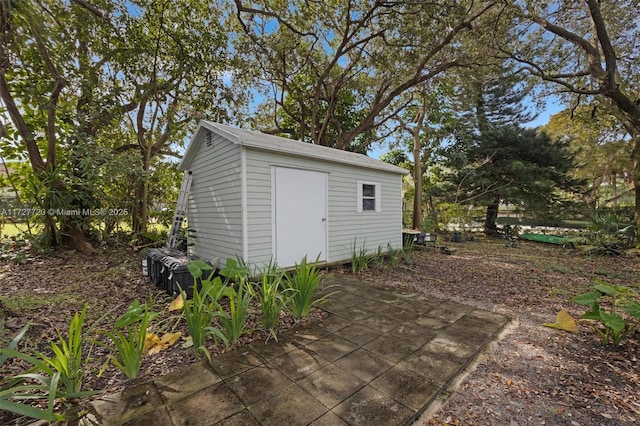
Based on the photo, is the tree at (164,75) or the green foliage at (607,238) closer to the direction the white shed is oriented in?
the green foliage

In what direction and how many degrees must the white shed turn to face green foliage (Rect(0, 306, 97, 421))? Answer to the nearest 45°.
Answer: approximately 45° to its right

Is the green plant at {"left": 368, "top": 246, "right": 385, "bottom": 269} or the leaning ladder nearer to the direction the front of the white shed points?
the green plant

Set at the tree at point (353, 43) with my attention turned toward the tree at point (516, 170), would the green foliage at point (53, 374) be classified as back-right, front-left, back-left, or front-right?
back-right

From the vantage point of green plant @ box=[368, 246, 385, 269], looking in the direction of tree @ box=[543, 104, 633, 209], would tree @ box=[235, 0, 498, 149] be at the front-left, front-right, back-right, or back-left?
front-left

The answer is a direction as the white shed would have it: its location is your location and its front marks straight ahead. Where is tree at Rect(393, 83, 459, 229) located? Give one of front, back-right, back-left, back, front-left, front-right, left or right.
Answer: left

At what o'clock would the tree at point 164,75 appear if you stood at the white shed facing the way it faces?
The tree is roughly at 6 o'clock from the white shed.

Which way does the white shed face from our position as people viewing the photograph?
facing the viewer and to the right of the viewer

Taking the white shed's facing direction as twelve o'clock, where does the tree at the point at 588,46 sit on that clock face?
The tree is roughly at 10 o'clock from the white shed.

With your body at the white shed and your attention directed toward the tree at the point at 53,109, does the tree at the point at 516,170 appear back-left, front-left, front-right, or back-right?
back-right

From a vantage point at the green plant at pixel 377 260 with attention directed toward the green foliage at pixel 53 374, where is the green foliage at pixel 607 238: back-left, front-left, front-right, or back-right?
back-left
